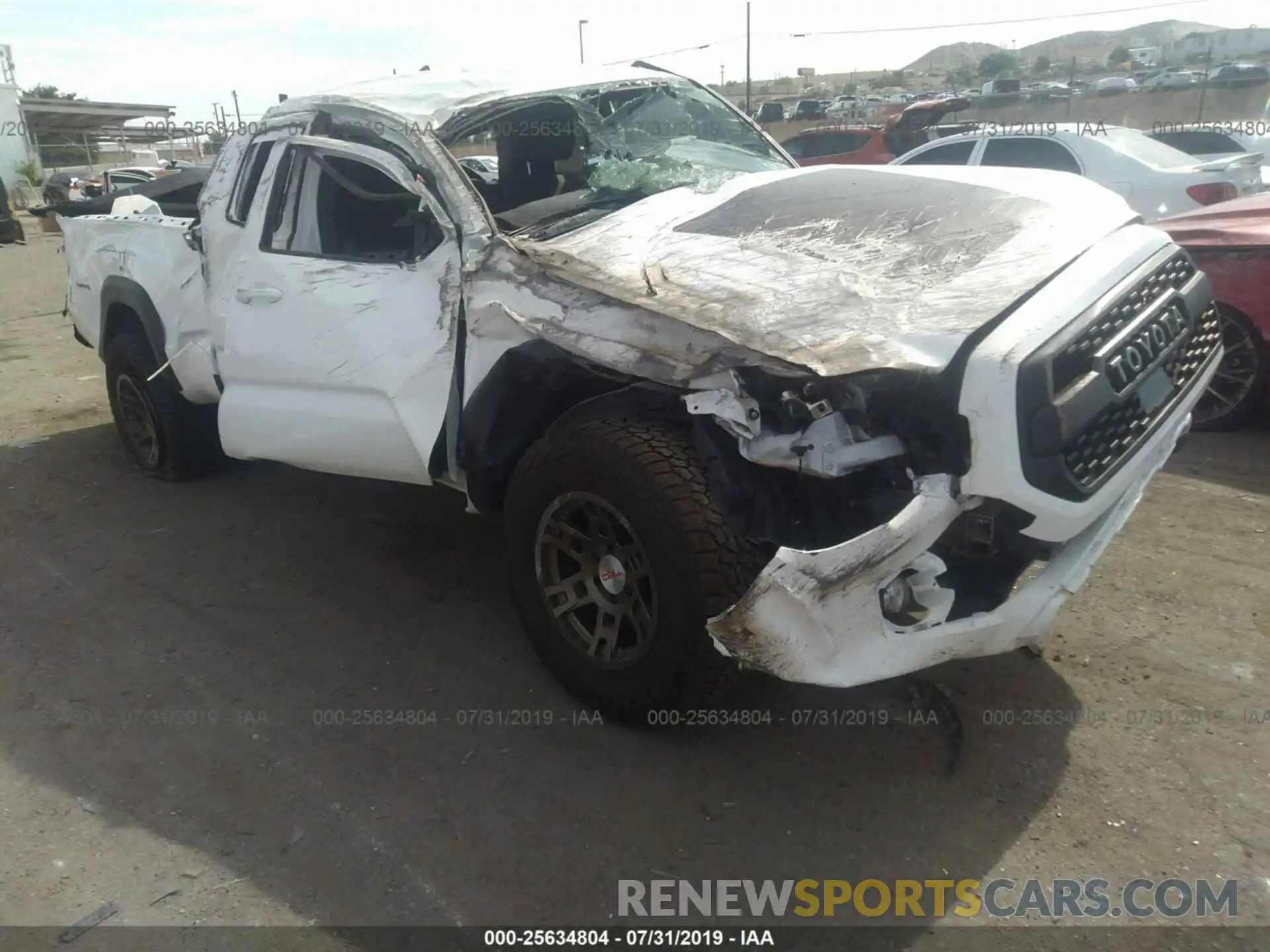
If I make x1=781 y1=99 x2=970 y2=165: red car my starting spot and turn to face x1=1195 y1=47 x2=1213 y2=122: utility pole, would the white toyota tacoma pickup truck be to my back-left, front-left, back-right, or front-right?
back-right

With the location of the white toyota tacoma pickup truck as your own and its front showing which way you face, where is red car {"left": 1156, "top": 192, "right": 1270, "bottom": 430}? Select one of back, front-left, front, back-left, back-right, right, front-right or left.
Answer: left

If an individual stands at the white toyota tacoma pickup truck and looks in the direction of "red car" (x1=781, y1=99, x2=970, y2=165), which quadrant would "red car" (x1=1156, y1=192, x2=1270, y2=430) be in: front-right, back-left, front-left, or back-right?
front-right

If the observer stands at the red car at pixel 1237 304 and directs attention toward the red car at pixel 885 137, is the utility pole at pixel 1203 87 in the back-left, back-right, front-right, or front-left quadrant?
front-right

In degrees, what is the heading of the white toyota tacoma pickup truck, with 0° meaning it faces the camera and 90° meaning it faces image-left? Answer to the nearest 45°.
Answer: approximately 315°

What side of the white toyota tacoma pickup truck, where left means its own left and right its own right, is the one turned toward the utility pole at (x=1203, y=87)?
left

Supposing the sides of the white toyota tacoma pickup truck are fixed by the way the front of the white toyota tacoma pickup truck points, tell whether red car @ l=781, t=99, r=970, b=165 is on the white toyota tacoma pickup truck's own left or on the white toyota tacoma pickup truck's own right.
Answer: on the white toyota tacoma pickup truck's own left
